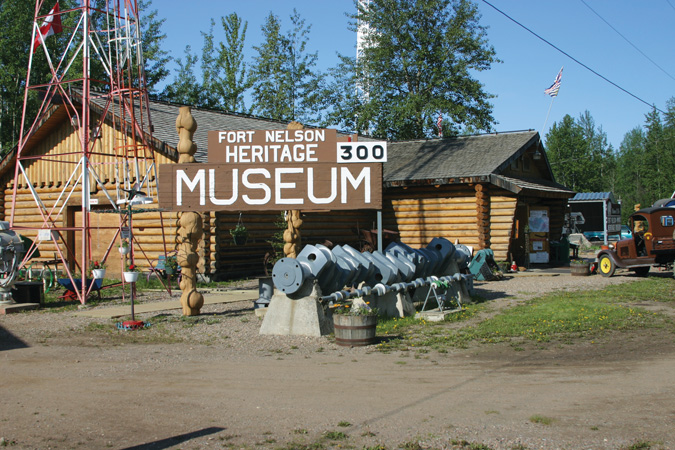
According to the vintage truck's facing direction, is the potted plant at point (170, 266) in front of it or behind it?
in front

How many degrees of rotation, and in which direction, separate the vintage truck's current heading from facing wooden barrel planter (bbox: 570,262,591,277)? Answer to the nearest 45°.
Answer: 0° — it already faces it

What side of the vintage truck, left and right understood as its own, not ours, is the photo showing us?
left

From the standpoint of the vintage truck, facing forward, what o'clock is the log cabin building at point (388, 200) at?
The log cabin building is roughly at 12 o'clock from the vintage truck.

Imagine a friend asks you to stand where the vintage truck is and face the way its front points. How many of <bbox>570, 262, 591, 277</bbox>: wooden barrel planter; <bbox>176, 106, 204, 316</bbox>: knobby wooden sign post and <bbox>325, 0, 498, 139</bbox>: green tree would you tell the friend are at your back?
0

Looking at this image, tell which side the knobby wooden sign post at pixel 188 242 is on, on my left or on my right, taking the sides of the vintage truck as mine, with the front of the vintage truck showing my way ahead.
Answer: on my left

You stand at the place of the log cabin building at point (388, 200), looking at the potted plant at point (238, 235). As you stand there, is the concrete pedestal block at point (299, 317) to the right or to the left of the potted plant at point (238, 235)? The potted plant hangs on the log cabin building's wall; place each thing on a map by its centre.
left

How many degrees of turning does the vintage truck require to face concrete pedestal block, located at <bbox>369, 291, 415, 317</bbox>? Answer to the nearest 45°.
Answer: approximately 45° to its left

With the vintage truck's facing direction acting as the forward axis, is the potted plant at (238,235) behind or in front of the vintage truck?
in front

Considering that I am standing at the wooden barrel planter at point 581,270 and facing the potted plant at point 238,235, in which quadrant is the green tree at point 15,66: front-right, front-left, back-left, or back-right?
front-right

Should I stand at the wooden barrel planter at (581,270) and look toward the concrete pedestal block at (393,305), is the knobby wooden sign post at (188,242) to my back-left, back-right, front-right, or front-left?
front-right

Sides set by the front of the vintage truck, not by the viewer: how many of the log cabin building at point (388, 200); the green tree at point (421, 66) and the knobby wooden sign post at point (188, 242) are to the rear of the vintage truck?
0

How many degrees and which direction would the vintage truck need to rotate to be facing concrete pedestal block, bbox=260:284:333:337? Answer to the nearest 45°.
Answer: approximately 45° to its left

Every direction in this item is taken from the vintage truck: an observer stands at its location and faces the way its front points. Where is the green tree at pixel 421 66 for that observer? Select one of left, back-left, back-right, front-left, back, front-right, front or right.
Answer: front-right

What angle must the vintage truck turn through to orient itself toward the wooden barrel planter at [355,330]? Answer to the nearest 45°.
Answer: approximately 90° to its left
